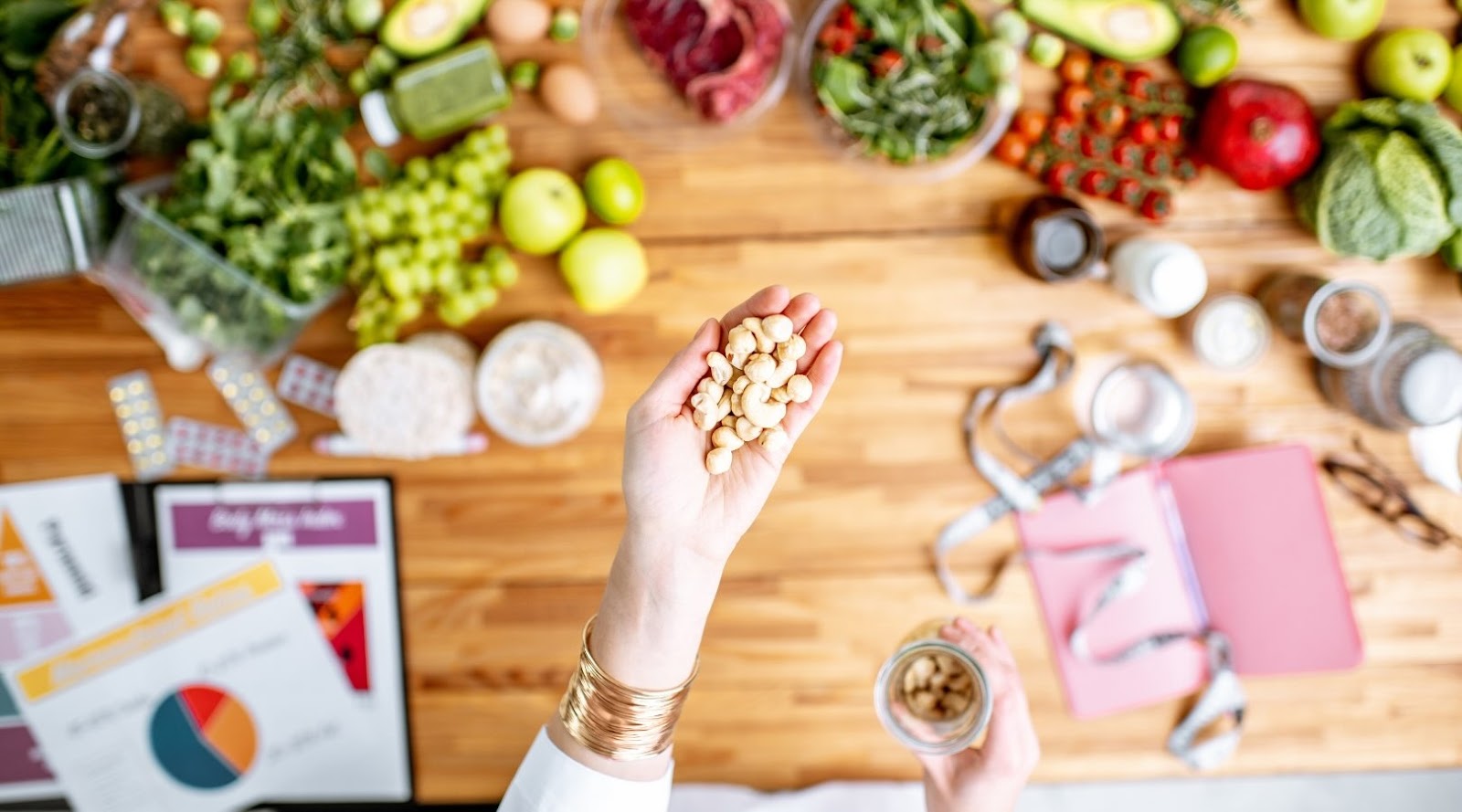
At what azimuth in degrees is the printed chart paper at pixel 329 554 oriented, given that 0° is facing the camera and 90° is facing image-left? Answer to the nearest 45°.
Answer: approximately 0°

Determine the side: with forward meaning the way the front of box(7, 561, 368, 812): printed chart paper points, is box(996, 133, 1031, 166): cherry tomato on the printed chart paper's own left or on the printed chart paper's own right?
on the printed chart paper's own left
